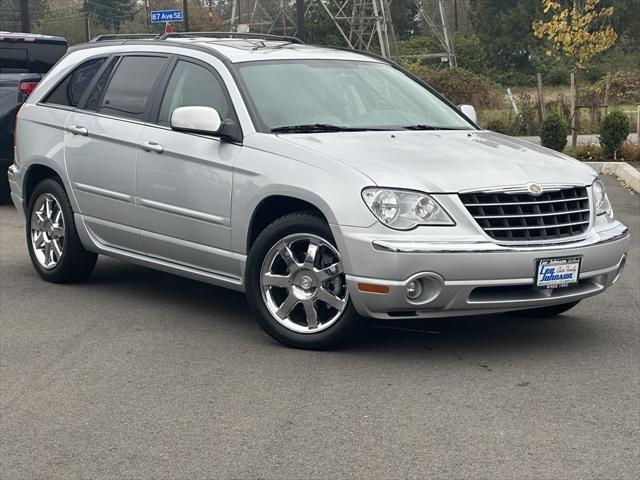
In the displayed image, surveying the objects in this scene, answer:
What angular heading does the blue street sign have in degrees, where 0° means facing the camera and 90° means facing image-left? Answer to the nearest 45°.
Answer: approximately 0°

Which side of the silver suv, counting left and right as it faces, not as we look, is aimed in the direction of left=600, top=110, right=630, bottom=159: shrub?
left

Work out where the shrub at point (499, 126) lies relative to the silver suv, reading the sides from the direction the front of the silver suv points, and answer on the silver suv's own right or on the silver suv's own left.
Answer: on the silver suv's own left

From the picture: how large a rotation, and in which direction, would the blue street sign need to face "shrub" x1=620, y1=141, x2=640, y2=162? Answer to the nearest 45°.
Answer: approximately 45° to its left

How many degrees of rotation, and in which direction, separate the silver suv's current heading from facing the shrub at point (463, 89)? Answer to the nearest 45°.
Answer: approximately 135° to its left

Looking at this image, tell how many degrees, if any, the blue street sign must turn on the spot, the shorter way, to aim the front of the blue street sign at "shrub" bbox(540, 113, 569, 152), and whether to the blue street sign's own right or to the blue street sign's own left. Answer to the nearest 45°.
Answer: approximately 45° to the blue street sign's own left

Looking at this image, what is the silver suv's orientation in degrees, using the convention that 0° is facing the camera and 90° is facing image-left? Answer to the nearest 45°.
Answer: approximately 315°

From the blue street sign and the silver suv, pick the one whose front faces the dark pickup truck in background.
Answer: the blue street sign

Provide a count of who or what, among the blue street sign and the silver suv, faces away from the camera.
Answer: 0

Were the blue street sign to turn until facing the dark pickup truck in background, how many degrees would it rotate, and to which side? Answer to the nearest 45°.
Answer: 0° — it already faces it
